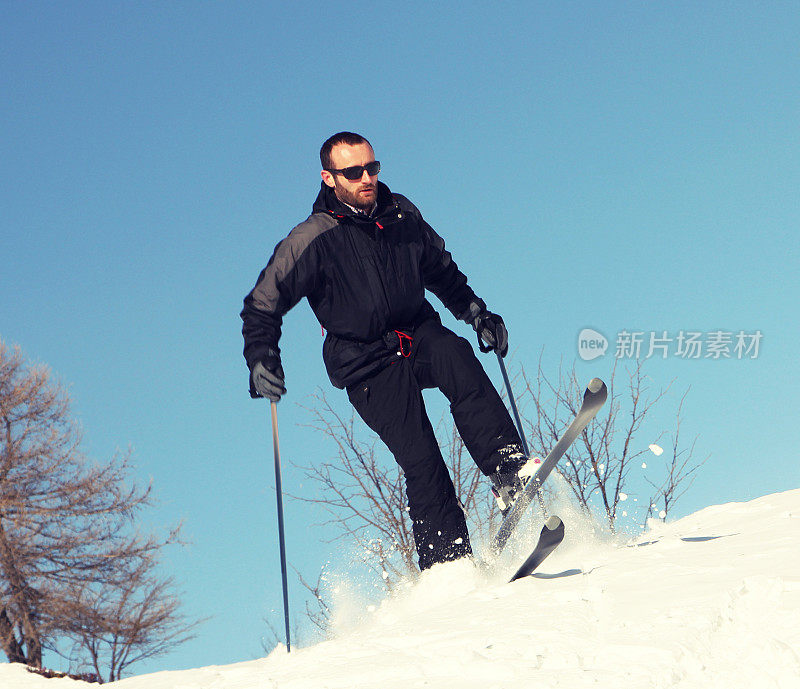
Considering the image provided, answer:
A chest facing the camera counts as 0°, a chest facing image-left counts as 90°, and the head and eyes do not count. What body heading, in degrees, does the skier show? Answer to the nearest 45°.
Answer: approximately 315°

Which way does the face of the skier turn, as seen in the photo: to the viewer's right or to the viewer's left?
to the viewer's right
